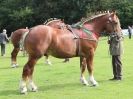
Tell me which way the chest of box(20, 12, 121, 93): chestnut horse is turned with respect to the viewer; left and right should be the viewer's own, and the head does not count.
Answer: facing to the right of the viewer

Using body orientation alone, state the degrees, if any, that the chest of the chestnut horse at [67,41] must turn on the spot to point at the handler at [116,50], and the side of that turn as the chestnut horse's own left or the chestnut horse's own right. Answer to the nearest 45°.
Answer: approximately 45° to the chestnut horse's own left
